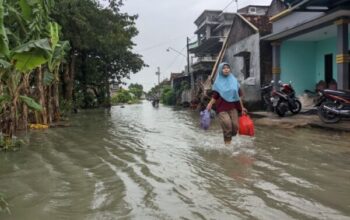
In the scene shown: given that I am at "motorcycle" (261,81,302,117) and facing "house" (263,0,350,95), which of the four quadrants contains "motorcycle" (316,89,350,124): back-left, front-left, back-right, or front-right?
back-right

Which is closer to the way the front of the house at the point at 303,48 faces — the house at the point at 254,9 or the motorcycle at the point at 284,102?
the motorcycle

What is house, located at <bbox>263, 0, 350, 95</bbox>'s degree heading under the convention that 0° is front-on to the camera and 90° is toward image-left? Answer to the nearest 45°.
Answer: approximately 45°

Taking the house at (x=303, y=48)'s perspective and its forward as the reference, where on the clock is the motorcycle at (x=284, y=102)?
The motorcycle is roughly at 11 o'clock from the house.

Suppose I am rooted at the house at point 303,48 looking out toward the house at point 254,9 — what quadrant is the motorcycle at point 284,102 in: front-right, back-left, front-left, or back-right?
back-left
